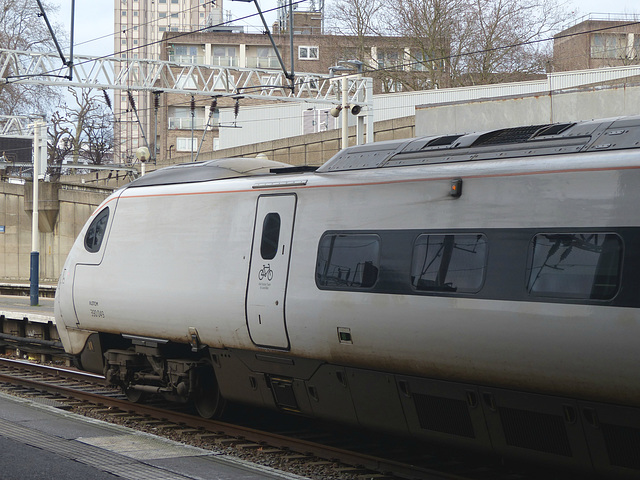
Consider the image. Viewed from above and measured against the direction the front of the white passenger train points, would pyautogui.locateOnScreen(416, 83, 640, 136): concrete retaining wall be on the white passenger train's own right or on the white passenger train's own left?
on the white passenger train's own right

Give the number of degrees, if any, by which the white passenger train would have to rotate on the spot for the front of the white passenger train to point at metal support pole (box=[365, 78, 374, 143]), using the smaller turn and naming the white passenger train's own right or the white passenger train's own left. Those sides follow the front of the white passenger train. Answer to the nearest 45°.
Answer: approximately 45° to the white passenger train's own right

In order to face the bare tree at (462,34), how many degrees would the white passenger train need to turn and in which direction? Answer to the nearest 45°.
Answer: approximately 45° to its right

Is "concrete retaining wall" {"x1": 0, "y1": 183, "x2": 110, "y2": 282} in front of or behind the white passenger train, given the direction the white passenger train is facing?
in front

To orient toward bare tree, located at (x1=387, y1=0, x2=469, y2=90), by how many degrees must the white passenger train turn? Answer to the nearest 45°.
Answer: approximately 45° to its right

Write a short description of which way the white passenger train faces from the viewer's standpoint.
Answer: facing away from the viewer and to the left of the viewer
